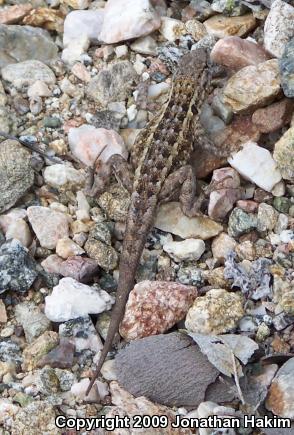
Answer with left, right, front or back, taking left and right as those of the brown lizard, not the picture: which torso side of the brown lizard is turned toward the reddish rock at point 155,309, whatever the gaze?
back

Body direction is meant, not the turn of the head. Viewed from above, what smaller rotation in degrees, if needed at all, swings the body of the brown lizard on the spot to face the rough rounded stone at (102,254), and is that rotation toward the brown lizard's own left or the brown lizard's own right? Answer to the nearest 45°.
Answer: approximately 135° to the brown lizard's own left

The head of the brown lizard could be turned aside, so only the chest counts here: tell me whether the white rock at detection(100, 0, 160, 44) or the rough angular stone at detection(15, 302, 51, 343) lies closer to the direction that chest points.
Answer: the white rock

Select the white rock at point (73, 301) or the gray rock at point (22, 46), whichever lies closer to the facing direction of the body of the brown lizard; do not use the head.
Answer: the gray rock

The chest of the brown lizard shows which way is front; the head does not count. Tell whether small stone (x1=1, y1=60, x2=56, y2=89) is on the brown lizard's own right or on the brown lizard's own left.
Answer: on the brown lizard's own left

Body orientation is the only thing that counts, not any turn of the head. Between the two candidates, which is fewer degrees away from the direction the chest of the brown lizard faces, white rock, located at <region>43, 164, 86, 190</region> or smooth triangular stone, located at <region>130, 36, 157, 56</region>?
the smooth triangular stone

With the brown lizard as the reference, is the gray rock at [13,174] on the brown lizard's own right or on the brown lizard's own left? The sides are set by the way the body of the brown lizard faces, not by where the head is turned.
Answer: on the brown lizard's own left

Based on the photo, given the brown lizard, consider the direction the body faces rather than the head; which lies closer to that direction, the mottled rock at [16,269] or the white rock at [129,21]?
the white rock

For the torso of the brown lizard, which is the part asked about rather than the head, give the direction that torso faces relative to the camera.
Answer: away from the camera

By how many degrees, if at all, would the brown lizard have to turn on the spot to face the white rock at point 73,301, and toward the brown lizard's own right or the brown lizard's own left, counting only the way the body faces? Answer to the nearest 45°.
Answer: approximately 135° to the brown lizard's own left

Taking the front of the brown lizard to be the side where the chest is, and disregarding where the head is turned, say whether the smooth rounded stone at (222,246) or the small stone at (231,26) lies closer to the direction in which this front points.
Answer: the small stone

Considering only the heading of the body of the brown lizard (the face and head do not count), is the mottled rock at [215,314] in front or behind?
behind
